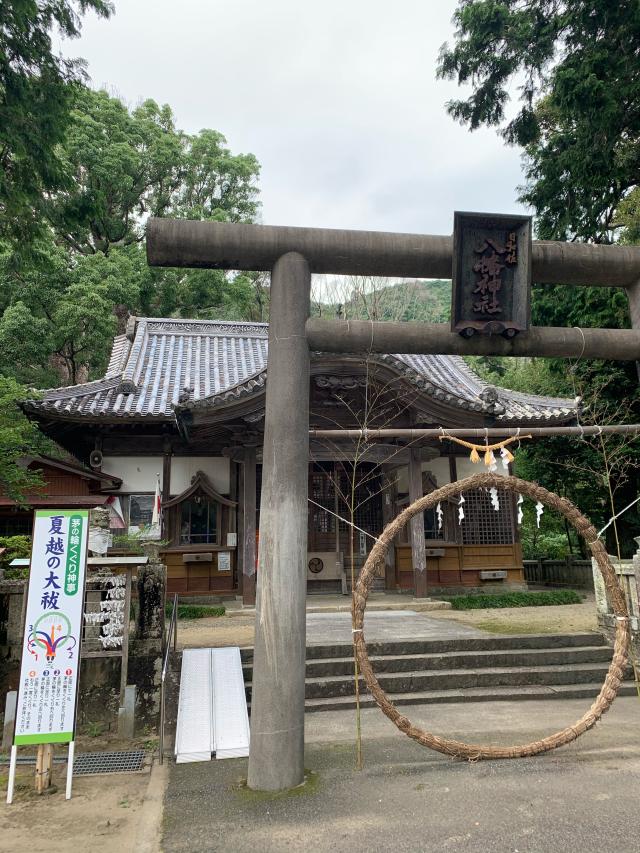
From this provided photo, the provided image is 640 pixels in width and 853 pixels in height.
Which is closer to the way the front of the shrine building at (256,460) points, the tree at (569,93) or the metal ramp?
the metal ramp

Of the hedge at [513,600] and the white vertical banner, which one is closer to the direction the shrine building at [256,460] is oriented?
the white vertical banner

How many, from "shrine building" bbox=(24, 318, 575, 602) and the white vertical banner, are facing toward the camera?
2

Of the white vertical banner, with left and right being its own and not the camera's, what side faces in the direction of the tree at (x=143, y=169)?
back

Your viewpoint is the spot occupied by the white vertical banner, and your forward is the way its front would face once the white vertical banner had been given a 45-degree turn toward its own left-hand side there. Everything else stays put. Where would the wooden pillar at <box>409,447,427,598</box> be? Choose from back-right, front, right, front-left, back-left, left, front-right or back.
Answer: left

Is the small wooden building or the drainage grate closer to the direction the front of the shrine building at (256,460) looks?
the drainage grate

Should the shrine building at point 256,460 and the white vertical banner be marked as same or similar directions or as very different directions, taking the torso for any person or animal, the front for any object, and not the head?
same or similar directions

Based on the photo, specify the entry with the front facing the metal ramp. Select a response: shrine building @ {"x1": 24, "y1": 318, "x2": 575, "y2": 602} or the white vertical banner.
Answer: the shrine building

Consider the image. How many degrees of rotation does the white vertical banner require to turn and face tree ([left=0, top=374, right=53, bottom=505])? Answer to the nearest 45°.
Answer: approximately 180°

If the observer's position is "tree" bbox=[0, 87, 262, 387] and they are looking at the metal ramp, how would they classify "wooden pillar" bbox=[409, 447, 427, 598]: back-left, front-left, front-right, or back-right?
front-left

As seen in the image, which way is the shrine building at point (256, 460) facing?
toward the camera

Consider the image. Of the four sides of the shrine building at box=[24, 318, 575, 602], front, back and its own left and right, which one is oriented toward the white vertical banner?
front

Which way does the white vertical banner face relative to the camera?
toward the camera

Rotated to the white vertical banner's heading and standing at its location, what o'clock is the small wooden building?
The small wooden building is roughly at 6 o'clock from the white vertical banner.
